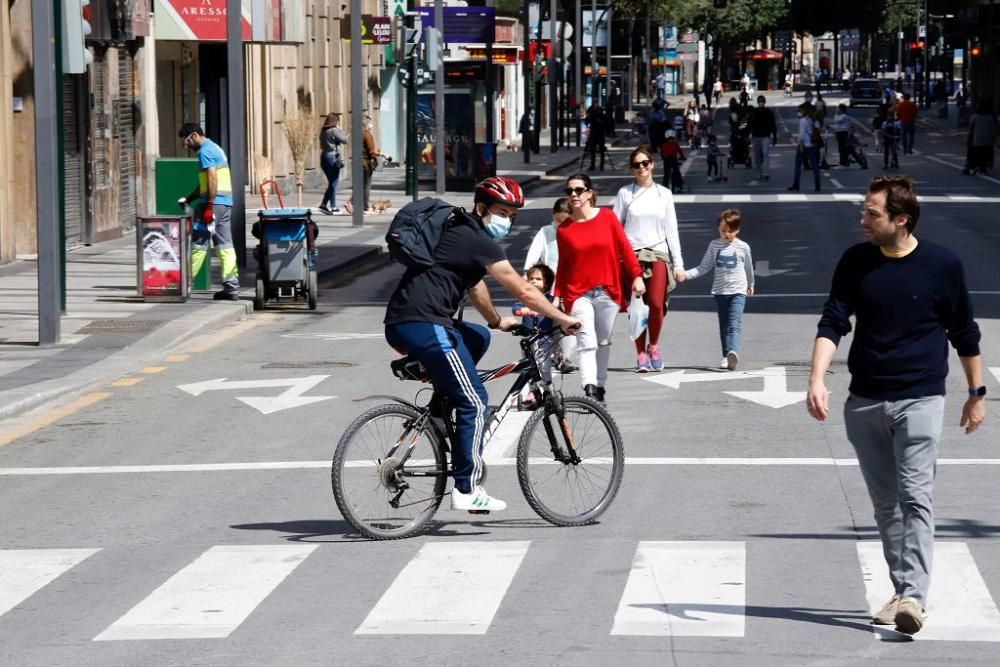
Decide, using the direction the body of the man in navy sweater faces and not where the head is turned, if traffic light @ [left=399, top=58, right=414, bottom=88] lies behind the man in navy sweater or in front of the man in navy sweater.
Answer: behind

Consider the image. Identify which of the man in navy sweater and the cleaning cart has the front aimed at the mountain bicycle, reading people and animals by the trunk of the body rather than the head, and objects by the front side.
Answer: the cleaning cart

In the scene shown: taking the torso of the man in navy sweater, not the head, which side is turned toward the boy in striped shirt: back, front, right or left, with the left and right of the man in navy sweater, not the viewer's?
back

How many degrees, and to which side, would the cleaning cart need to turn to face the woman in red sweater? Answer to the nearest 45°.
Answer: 0° — it already faces them

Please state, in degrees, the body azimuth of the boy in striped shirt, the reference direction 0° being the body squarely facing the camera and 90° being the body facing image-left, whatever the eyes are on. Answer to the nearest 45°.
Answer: approximately 0°

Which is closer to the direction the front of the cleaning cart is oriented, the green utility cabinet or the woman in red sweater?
the woman in red sweater

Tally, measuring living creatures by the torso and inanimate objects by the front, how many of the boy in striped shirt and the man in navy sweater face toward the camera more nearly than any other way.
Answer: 2
